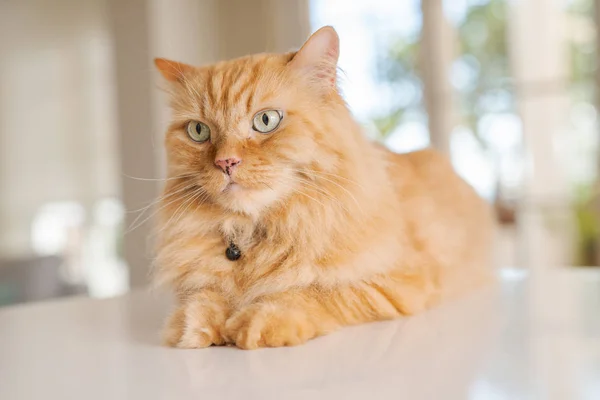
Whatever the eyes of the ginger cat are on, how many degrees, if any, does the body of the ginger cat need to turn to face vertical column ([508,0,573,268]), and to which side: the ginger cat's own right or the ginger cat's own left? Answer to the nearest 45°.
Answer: approximately 180°

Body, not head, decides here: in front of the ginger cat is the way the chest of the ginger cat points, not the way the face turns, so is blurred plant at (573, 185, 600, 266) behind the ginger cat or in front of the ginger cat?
behind

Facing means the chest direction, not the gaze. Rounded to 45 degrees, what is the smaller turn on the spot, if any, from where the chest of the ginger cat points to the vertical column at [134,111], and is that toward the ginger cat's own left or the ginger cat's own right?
approximately 135° to the ginger cat's own right

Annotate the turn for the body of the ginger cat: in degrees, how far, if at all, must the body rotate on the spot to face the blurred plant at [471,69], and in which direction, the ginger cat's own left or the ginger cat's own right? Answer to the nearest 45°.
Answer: approximately 135° to the ginger cat's own right

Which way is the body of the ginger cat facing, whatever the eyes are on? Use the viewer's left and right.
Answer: facing the viewer and to the left of the viewer
